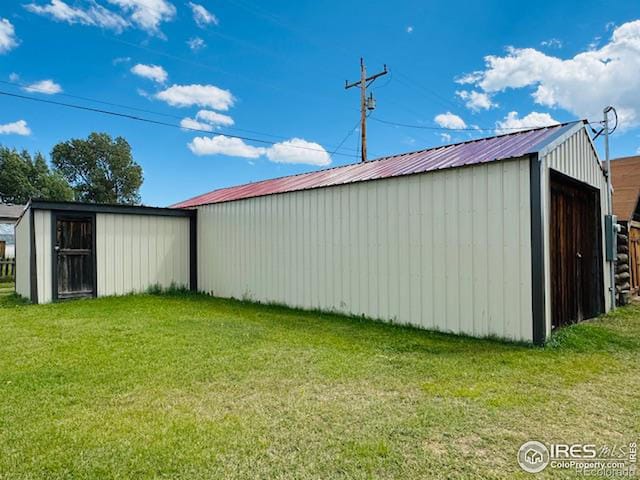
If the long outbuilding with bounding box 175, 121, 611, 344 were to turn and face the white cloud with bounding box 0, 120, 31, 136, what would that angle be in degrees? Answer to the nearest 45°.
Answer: approximately 180°

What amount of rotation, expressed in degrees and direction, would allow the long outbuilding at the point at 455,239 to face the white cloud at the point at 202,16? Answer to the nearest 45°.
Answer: approximately 180°

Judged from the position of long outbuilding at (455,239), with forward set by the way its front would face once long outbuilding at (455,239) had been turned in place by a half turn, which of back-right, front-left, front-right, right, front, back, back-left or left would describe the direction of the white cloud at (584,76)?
right

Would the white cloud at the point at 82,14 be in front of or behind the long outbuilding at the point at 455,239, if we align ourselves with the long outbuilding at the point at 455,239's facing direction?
behind

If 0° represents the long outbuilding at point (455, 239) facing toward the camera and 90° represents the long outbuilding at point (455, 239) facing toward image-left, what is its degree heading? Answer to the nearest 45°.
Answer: approximately 315°

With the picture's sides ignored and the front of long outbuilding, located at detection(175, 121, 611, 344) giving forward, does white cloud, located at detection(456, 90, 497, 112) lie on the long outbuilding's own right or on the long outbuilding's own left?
on the long outbuilding's own left

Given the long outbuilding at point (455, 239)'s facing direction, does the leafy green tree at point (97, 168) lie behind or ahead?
behind

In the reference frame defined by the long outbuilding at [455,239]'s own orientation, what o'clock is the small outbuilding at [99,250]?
the small outbuilding at [99,250] is roughly at 5 o'clock from the long outbuilding at [455,239].

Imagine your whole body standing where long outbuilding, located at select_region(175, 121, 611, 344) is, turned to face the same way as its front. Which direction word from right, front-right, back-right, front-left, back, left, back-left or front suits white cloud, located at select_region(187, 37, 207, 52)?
back

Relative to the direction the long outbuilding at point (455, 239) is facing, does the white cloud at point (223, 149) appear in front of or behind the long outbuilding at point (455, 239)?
behind

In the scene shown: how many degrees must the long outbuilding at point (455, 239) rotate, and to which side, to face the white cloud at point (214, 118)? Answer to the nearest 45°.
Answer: approximately 180°
